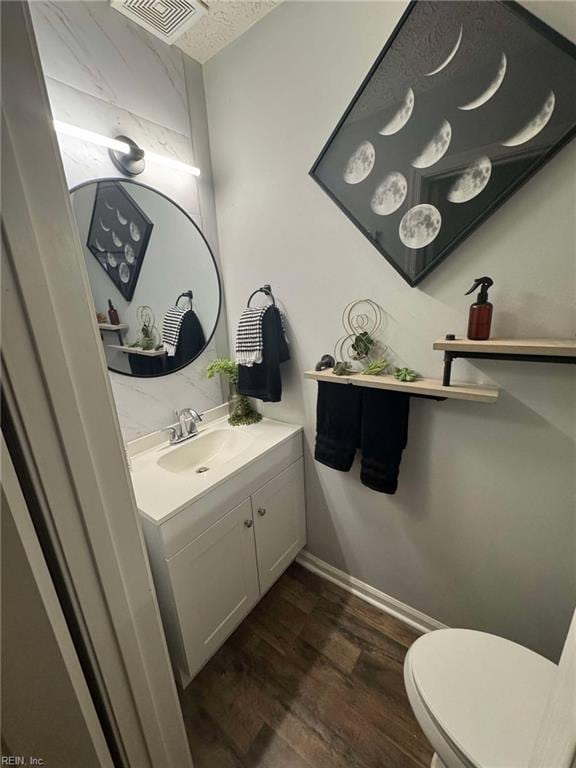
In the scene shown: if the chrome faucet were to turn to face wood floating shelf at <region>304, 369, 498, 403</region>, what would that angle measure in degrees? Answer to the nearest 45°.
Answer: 0° — it already faces it

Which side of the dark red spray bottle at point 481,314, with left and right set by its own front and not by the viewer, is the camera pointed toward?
left

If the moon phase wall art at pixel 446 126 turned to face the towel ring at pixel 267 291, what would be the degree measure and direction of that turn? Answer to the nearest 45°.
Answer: approximately 45° to its right

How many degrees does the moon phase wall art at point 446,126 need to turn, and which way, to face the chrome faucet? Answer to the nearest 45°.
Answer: approximately 45° to its right

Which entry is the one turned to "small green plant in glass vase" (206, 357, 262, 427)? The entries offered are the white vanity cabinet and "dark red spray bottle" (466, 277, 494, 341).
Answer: the dark red spray bottle

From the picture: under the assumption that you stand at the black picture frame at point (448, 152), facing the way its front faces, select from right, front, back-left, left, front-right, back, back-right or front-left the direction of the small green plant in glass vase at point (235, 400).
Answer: front-right

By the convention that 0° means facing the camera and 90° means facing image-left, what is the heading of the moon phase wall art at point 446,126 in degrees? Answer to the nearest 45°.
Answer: approximately 45°

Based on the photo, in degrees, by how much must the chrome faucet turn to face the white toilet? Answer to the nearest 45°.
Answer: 0° — it already faces it

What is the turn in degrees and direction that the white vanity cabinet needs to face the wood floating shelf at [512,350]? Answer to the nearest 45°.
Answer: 0° — it already faces it
